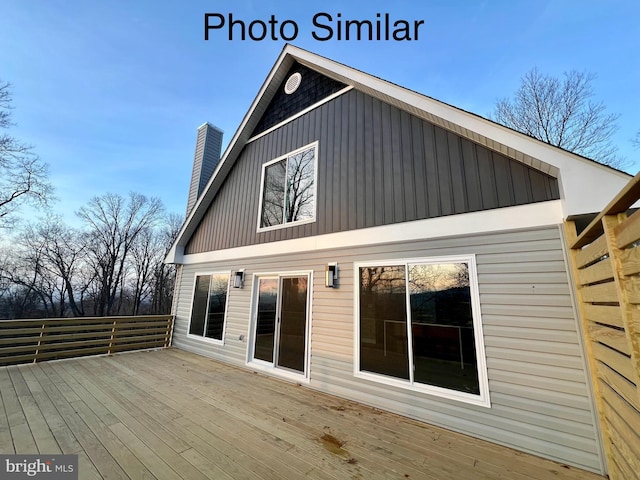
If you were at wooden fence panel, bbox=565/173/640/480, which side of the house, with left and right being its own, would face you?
left

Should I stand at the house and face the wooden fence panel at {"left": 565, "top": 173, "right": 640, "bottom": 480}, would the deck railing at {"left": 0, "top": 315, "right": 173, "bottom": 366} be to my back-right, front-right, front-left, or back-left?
back-right

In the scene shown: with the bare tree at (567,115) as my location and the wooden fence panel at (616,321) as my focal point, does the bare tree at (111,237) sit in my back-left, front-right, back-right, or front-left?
front-right

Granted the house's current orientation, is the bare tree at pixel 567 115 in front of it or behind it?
behind

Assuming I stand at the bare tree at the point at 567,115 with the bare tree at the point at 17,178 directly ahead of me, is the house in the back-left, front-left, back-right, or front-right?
front-left

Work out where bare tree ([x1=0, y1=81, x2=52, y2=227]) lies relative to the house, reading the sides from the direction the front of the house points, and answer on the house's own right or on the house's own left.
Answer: on the house's own right

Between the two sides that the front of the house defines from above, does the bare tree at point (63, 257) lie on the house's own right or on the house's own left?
on the house's own right

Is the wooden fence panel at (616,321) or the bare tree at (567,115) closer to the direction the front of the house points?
the wooden fence panel

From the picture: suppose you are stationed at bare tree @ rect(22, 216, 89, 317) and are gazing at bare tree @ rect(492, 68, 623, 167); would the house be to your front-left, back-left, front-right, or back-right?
front-right

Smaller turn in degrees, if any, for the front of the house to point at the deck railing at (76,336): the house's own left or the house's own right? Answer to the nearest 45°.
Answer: approximately 45° to the house's own right

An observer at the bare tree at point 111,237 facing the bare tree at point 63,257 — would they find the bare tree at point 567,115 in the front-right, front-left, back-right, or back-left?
back-left
